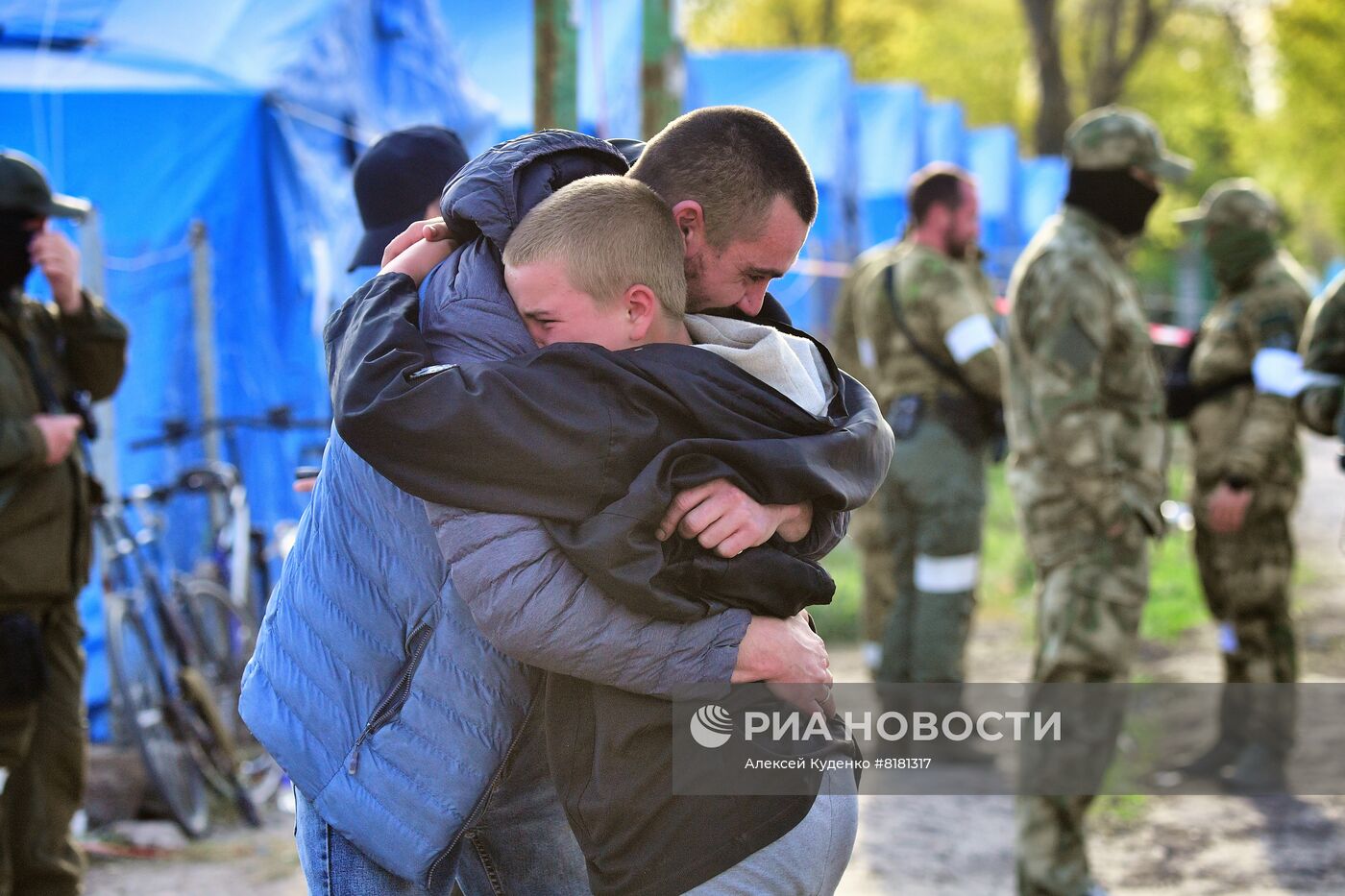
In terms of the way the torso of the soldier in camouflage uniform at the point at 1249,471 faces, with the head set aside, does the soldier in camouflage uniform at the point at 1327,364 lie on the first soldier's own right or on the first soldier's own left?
on the first soldier's own left

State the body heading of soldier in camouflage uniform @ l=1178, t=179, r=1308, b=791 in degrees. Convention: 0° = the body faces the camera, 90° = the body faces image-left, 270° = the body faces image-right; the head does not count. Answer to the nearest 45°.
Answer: approximately 90°

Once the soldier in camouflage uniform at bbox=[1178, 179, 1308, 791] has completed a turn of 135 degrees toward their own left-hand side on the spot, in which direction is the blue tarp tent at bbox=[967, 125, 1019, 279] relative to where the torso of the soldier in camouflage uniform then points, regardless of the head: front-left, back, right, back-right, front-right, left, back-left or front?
back-left

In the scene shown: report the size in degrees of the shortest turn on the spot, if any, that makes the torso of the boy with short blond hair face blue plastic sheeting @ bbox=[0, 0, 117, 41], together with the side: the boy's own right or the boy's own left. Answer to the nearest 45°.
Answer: approximately 45° to the boy's own right

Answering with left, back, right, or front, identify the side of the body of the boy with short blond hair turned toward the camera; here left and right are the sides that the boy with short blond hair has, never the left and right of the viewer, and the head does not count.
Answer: left

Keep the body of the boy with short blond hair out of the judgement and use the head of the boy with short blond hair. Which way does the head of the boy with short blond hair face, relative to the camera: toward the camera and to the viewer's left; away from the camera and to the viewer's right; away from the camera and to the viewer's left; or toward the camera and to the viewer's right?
toward the camera and to the viewer's left

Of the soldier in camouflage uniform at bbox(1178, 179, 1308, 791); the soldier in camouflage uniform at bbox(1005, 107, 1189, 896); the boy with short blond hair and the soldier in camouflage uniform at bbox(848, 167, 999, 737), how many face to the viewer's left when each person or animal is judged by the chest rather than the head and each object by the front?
2
